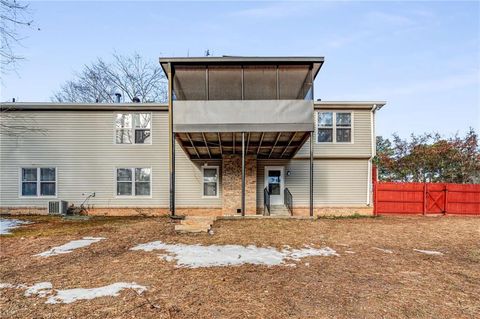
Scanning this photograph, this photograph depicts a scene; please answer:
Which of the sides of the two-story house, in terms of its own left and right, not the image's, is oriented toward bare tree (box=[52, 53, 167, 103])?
front

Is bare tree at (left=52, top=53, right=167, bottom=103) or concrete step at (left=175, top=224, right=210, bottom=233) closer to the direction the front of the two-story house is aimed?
the bare tree

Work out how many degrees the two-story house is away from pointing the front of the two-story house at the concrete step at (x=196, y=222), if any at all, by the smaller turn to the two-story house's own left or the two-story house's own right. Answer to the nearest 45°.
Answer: approximately 180°

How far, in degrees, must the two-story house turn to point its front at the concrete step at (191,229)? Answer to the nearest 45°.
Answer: approximately 180°
